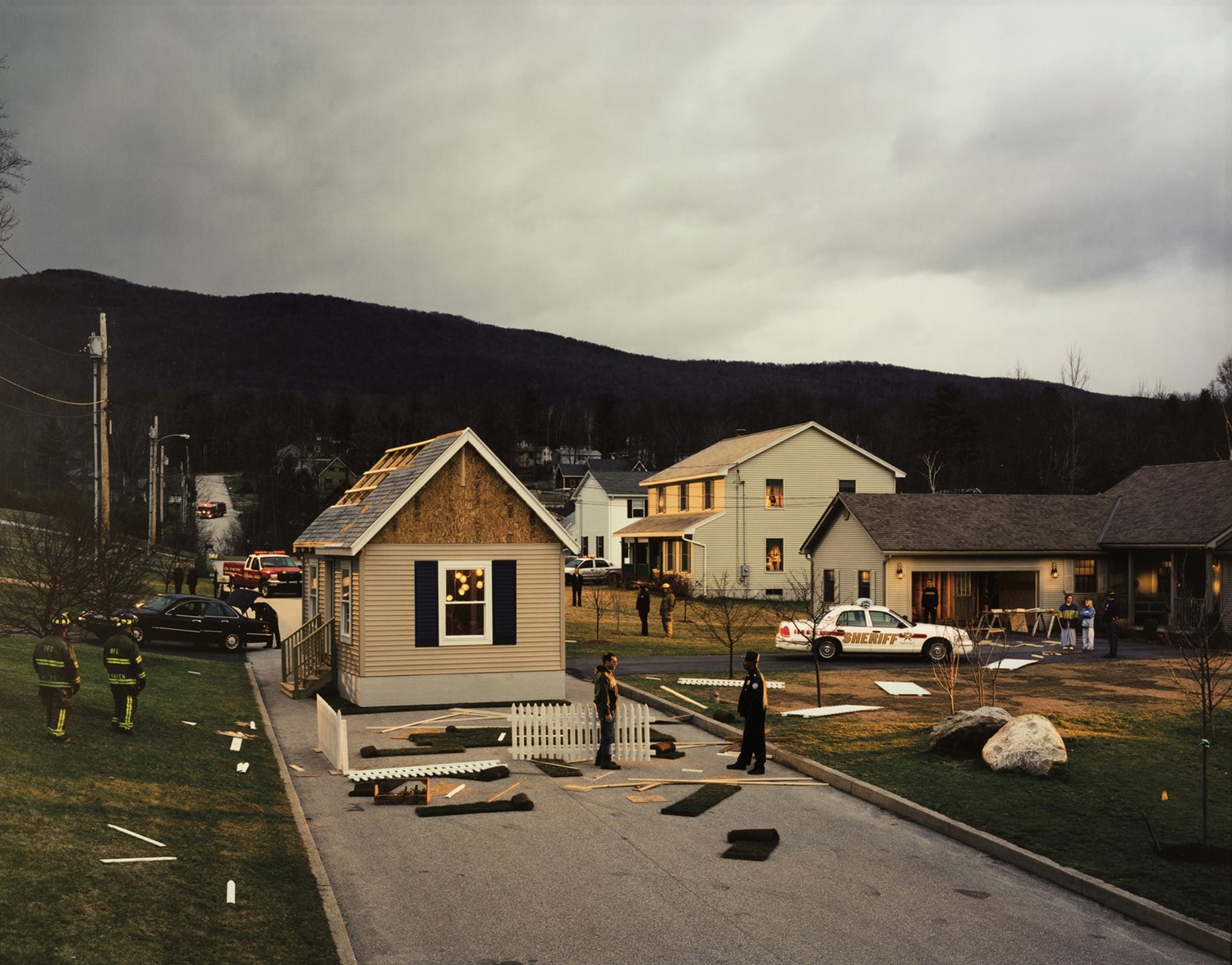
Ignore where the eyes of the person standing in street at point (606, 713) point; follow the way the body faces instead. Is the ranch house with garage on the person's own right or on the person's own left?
on the person's own left

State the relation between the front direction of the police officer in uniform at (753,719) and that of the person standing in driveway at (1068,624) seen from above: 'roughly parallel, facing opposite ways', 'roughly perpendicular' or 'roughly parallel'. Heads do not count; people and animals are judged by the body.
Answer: roughly perpendicular

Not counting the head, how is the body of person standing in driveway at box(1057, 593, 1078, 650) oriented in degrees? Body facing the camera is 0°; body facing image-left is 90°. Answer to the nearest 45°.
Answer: approximately 0°

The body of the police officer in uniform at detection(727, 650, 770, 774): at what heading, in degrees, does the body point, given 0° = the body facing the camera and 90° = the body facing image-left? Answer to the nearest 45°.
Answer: approximately 90°
